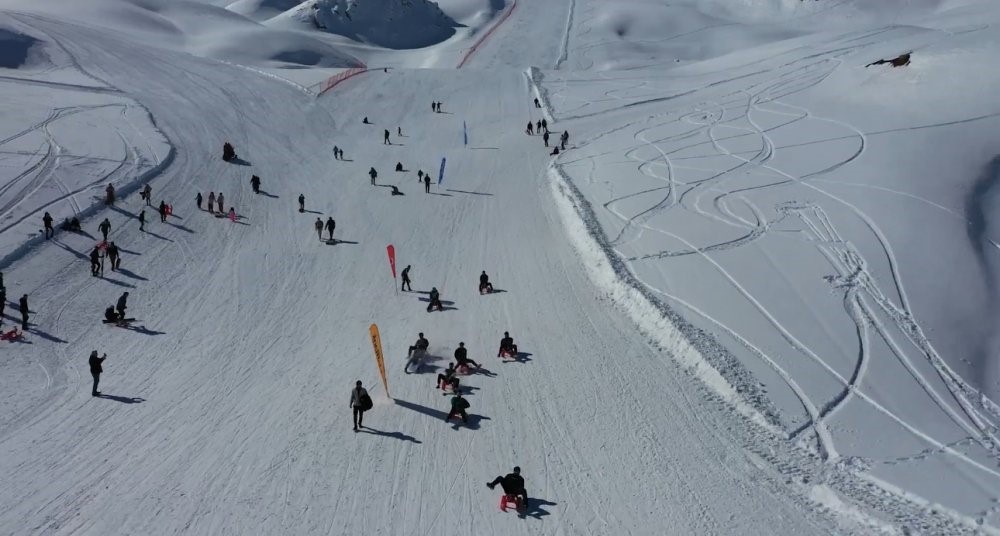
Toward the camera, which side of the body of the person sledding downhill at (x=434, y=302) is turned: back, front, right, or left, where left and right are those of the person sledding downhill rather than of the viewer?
front

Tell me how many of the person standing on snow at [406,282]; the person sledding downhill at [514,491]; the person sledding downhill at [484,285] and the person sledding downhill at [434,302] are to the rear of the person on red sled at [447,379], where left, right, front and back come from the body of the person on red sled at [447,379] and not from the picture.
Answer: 3

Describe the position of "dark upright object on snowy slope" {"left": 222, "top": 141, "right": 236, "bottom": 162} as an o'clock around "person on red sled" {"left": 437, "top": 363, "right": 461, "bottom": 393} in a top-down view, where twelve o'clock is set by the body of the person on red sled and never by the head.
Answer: The dark upright object on snowy slope is roughly at 5 o'clock from the person on red sled.

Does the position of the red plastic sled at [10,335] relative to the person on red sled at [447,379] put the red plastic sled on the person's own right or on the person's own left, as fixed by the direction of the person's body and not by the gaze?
on the person's own right

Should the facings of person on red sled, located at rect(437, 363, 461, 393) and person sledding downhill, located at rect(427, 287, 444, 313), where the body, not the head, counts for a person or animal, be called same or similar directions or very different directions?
same or similar directions

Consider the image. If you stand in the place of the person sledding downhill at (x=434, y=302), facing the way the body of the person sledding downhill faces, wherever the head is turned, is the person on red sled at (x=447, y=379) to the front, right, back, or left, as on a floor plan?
front

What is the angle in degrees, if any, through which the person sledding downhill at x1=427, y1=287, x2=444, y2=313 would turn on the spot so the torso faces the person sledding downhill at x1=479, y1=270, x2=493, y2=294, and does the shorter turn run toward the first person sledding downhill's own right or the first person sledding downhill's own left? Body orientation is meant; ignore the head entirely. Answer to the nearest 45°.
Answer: approximately 135° to the first person sledding downhill's own left

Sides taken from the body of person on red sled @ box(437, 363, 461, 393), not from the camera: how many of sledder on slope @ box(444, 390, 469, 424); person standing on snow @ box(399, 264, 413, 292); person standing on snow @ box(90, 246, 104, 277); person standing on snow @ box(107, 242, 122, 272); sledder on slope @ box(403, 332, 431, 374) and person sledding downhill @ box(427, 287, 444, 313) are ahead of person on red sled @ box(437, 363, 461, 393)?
1

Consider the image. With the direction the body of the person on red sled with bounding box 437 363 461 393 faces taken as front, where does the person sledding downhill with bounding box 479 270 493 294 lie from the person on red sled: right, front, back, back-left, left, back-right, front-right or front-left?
back

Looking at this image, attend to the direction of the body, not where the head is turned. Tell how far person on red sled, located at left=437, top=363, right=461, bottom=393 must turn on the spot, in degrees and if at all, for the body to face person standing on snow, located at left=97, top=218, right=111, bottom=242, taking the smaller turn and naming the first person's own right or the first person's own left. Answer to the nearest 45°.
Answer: approximately 135° to the first person's own right

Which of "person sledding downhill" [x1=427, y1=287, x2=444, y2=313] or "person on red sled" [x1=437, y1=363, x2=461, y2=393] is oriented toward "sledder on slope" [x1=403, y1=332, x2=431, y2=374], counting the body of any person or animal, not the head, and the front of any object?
the person sledding downhill

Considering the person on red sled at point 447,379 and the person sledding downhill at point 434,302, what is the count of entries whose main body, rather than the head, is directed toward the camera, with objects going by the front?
2

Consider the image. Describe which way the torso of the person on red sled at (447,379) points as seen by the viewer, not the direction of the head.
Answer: toward the camera

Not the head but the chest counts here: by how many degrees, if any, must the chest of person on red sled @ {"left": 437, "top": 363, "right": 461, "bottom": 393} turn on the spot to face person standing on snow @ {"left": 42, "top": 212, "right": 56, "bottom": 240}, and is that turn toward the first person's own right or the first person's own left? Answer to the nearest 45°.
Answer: approximately 135° to the first person's own right

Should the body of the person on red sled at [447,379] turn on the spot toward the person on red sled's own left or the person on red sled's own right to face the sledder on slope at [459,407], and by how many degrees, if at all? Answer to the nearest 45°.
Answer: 0° — they already face them

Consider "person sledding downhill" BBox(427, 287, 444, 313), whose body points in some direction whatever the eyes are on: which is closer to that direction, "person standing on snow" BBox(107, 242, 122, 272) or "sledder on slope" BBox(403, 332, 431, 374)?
the sledder on slope
